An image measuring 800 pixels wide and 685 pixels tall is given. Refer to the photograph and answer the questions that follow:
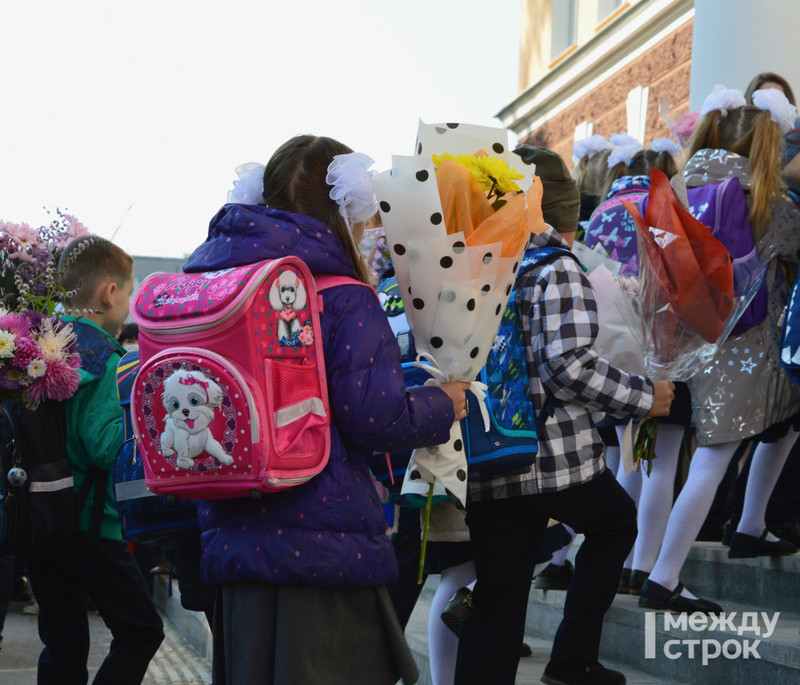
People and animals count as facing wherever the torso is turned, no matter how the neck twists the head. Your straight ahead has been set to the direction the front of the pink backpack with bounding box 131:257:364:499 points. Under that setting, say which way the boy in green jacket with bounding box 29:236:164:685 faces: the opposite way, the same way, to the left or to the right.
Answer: the opposite way

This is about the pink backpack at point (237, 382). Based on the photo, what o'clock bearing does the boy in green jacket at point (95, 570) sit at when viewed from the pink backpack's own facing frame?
The boy in green jacket is roughly at 4 o'clock from the pink backpack.

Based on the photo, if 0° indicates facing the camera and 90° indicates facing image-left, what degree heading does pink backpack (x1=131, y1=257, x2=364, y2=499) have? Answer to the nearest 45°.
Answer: approximately 45°

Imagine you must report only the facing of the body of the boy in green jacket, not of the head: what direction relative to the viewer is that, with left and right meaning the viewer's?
facing away from the viewer and to the right of the viewer

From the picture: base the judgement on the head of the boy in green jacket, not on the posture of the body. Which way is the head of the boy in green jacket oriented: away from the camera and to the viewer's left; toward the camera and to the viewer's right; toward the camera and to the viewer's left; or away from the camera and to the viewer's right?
away from the camera and to the viewer's right

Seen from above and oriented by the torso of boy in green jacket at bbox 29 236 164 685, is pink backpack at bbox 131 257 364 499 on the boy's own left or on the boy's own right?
on the boy's own right
